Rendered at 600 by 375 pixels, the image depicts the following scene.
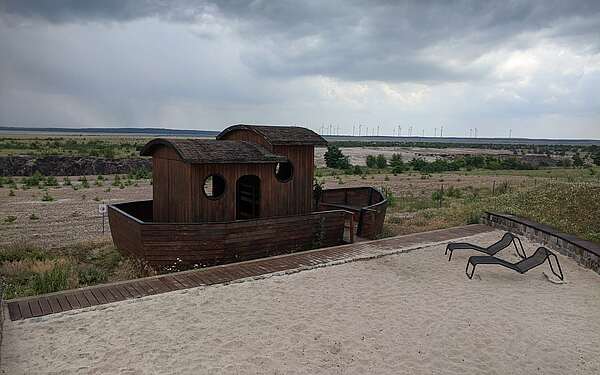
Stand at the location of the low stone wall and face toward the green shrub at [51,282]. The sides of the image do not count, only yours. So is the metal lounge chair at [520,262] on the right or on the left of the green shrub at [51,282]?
left

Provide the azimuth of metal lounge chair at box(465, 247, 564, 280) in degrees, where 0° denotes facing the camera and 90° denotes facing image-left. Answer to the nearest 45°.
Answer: approximately 90°

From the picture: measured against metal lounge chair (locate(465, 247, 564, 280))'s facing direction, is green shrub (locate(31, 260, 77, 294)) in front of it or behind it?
in front

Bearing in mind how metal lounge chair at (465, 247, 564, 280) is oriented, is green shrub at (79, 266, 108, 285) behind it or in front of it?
in front

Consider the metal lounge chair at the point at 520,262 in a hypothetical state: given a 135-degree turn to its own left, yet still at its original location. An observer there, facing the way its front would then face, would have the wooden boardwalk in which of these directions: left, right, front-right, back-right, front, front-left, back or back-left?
right

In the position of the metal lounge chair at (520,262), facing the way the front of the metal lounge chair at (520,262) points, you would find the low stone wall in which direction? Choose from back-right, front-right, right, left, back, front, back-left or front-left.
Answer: right
